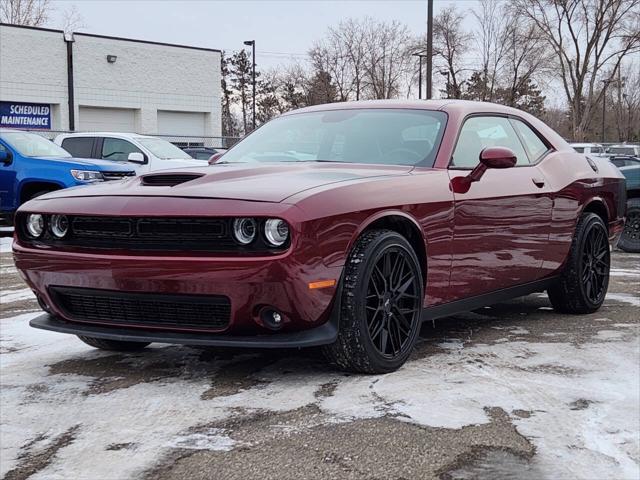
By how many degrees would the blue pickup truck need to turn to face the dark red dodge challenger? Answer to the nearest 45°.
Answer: approximately 45° to its right

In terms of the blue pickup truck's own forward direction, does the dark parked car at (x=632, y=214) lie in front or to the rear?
in front

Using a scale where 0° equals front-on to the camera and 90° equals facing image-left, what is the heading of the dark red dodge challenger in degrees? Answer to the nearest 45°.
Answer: approximately 45°

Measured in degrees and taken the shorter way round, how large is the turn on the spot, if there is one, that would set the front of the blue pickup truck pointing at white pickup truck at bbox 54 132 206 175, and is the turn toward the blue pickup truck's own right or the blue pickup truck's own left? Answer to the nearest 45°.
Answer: approximately 90° to the blue pickup truck's own left

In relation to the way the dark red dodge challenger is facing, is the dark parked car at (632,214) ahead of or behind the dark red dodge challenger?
behind

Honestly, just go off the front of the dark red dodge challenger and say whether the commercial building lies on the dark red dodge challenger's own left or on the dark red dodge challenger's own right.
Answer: on the dark red dodge challenger's own right

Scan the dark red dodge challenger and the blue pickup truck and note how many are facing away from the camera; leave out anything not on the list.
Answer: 0

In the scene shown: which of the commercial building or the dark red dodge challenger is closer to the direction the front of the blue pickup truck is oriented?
the dark red dodge challenger

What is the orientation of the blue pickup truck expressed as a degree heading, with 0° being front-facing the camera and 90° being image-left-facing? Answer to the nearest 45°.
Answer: approximately 315°

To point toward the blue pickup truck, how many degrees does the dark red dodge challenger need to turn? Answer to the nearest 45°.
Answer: approximately 90° to its right
